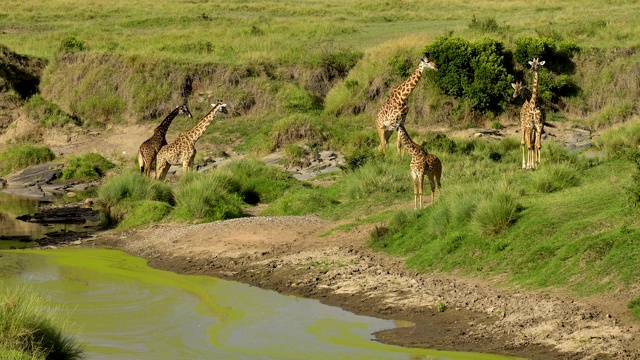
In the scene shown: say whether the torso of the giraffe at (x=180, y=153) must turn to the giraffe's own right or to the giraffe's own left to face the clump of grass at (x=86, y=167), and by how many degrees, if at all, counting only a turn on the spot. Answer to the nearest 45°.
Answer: approximately 135° to the giraffe's own left

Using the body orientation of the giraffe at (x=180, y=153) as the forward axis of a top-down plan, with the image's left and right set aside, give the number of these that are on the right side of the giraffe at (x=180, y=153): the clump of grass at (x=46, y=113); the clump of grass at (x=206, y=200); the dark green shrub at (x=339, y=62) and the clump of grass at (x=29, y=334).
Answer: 2

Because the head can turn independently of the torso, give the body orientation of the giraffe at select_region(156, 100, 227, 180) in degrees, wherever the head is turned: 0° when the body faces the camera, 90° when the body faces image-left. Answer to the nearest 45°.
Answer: approximately 270°

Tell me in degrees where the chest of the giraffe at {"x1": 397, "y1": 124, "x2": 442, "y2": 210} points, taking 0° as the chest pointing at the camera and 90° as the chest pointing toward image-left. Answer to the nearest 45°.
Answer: approximately 45°

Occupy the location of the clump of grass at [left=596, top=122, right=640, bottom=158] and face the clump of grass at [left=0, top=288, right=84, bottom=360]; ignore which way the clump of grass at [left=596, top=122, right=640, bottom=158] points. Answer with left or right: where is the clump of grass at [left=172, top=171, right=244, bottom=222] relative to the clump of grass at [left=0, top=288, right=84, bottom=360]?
right

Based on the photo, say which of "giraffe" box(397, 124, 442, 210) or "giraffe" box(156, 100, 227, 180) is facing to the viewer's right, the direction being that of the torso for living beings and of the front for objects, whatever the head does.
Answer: "giraffe" box(156, 100, 227, 180)

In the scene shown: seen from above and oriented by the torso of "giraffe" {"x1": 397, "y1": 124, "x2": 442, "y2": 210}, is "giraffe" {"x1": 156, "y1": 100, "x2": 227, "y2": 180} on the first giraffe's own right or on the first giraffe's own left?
on the first giraffe's own right

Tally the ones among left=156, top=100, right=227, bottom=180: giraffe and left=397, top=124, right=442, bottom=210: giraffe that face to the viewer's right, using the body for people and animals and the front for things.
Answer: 1

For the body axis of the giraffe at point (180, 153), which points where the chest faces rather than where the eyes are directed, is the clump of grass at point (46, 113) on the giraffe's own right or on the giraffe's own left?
on the giraffe's own left

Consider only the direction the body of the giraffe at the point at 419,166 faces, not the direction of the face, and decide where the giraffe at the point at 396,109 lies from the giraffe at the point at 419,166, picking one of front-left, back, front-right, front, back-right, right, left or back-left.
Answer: back-right
